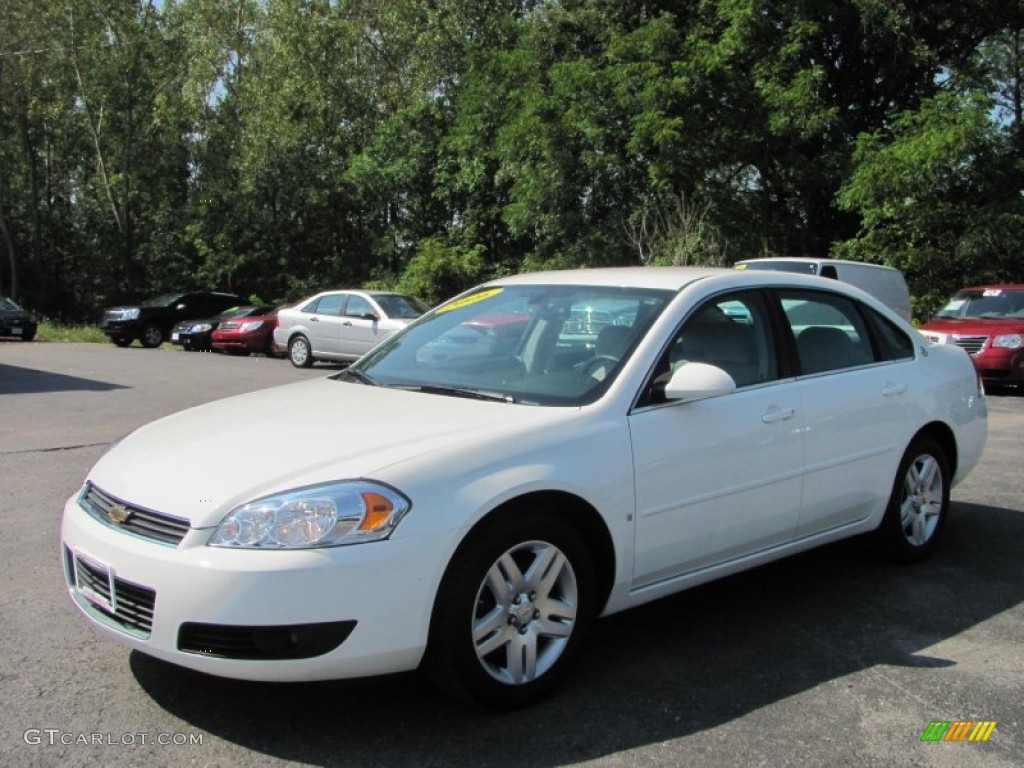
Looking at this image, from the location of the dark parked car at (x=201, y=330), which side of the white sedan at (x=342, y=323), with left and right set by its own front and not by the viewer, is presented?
back

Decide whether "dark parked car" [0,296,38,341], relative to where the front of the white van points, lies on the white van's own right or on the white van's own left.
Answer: on the white van's own right

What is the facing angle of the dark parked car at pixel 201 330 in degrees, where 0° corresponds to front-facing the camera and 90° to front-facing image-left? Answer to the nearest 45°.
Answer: approximately 45°

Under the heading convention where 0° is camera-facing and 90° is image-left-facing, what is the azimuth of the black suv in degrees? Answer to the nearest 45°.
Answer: approximately 45°

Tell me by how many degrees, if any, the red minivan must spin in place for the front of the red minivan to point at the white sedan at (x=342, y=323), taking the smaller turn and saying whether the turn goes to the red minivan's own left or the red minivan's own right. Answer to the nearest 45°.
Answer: approximately 45° to the red minivan's own right

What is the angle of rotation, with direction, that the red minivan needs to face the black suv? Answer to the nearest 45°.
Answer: approximately 45° to its right

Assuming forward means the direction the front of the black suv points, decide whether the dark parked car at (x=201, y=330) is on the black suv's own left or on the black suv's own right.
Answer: on the black suv's own left

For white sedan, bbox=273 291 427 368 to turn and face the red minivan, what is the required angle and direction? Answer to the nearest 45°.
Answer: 0° — it already faces it
